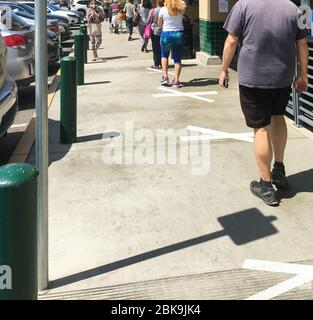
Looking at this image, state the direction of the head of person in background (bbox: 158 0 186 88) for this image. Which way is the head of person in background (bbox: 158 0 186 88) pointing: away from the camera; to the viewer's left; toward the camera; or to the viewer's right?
away from the camera

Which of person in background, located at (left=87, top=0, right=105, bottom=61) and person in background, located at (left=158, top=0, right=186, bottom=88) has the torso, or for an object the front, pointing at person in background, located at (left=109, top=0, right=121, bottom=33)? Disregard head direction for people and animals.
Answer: person in background, located at (left=158, top=0, right=186, bottom=88)

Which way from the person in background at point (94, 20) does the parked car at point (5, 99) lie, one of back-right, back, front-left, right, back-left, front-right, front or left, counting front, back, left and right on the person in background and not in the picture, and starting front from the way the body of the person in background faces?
front

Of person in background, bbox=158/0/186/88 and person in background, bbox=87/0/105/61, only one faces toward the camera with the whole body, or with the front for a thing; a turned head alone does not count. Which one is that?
person in background, bbox=87/0/105/61

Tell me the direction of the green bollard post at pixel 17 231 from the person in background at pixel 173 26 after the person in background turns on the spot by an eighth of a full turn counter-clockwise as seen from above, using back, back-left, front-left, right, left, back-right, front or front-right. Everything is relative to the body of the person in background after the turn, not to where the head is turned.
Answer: back-left

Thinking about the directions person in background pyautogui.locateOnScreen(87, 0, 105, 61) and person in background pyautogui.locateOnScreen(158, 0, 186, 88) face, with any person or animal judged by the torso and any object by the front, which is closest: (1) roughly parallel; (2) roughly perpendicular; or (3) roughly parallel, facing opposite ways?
roughly parallel, facing opposite ways

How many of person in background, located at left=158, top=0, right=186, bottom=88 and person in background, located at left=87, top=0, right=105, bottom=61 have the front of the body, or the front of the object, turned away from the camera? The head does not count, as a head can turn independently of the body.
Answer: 1

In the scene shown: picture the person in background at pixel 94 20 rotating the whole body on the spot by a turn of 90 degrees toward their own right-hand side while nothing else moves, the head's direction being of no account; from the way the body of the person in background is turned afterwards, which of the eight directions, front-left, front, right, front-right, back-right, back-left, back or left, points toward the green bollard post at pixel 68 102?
left

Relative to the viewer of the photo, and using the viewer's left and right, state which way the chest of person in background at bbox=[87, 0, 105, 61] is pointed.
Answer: facing the viewer

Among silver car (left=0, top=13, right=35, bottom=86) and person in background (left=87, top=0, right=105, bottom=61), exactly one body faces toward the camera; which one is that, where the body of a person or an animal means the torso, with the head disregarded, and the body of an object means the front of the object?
the person in background

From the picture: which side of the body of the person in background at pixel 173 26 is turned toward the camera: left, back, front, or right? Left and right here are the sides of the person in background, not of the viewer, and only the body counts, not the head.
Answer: back
